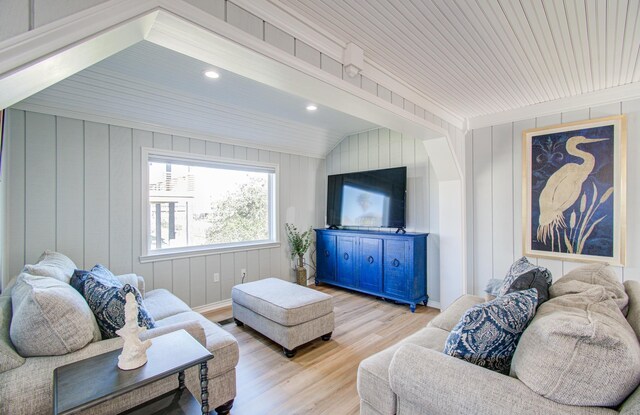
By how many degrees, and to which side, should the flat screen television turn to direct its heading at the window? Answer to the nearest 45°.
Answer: approximately 45° to its right

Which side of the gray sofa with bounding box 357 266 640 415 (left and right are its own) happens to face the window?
front

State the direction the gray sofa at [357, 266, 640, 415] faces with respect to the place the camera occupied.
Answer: facing away from the viewer and to the left of the viewer

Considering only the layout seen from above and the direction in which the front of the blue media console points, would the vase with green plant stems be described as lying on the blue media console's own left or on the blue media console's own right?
on the blue media console's own right

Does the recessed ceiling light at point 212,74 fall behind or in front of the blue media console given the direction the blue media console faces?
in front

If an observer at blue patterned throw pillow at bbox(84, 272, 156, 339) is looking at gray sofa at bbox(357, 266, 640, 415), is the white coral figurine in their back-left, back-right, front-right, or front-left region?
front-right

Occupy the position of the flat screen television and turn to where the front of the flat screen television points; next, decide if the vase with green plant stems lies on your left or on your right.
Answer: on your right

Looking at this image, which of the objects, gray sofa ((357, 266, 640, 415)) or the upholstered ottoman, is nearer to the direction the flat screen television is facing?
the upholstered ottoman

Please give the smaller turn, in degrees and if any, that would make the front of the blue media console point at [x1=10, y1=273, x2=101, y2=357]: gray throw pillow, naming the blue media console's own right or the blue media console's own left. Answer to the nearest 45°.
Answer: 0° — it already faces it

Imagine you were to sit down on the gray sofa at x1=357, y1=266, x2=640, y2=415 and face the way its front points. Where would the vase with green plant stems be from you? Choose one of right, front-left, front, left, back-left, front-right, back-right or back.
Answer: front

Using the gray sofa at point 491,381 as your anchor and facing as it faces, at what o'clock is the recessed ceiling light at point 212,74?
The recessed ceiling light is roughly at 11 o'clock from the gray sofa.

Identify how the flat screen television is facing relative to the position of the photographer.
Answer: facing the viewer and to the left of the viewer

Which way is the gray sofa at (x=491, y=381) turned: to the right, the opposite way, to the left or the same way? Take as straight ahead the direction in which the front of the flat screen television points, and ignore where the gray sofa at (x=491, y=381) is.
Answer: to the right
